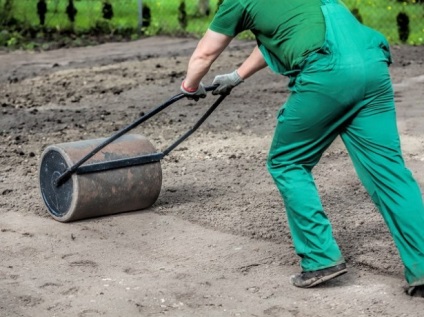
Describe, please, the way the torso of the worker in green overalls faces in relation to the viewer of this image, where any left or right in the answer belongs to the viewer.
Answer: facing away from the viewer and to the left of the viewer
